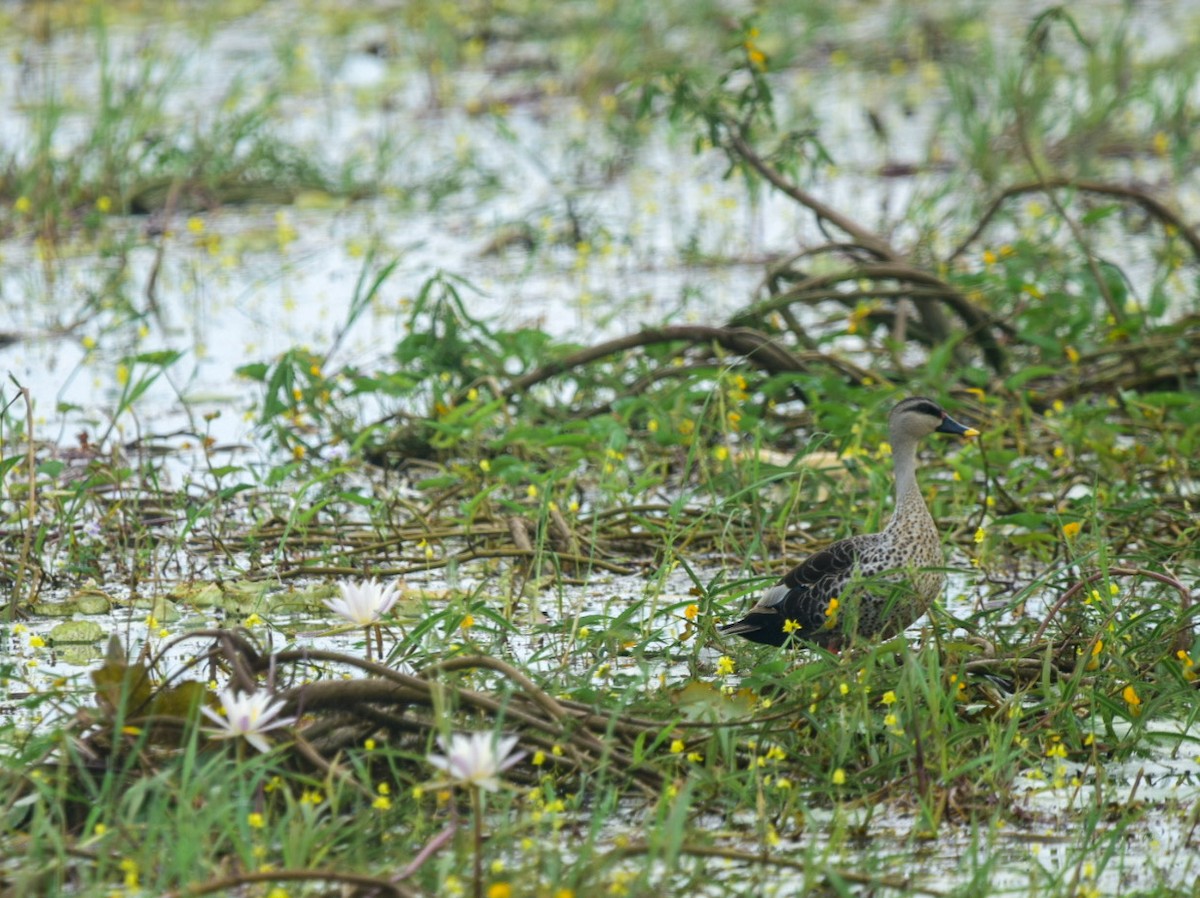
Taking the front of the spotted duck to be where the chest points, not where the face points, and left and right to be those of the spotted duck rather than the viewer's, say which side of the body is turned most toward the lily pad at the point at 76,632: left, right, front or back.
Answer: back

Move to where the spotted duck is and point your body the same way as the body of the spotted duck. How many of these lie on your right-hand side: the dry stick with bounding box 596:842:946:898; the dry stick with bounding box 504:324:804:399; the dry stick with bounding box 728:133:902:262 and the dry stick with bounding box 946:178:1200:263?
1

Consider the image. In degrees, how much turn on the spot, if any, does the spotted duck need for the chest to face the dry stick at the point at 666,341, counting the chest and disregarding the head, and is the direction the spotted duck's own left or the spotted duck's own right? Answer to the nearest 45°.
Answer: approximately 90° to the spotted duck's own left

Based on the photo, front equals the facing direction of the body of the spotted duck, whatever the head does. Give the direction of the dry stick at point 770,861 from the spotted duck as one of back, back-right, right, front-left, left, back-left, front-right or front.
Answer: right

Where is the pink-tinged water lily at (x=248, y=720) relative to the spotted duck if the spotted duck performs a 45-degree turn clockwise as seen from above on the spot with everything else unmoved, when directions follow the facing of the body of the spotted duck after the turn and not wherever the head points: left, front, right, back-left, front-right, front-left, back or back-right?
right

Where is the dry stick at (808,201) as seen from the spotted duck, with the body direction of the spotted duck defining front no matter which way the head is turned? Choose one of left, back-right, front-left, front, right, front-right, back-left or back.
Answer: left

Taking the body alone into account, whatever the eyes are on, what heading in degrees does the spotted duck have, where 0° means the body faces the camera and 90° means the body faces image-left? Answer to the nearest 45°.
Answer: approximately 270°

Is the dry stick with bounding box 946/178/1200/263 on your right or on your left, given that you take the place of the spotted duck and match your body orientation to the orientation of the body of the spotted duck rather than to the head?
on your left

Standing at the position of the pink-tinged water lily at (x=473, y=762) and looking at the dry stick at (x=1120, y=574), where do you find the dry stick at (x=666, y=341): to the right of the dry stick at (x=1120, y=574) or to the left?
left

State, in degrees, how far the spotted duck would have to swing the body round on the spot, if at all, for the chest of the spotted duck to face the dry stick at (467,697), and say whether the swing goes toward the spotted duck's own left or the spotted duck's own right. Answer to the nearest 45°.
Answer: approximately 135° to the spotted duck's own right

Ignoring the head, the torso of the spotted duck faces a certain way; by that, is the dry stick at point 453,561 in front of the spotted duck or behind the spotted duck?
behind

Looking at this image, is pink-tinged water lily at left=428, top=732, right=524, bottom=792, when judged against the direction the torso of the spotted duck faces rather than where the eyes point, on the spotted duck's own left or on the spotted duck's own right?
on the spotted duck's own right

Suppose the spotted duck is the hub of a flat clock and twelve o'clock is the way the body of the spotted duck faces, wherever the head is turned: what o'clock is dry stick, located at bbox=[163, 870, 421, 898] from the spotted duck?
The dry stick is roughly at 4 o'clock from the spotted duck.
